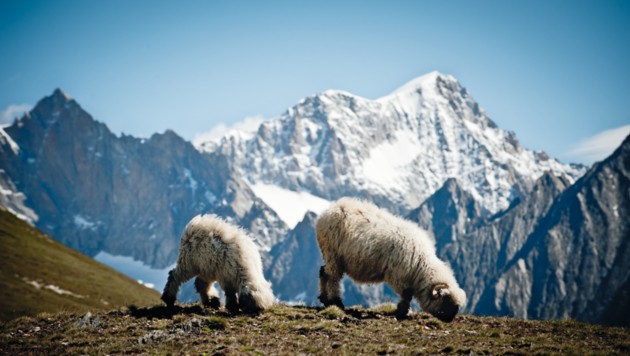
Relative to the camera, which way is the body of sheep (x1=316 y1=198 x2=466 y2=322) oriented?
to the viewer's right

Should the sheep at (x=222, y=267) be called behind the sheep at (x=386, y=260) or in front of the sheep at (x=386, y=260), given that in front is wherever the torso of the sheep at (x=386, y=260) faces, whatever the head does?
behind

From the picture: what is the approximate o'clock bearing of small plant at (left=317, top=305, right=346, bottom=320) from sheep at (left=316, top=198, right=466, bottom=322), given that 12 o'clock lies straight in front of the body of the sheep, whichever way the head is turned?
The small plant is roughly at 5 o'clock from the sheep.
